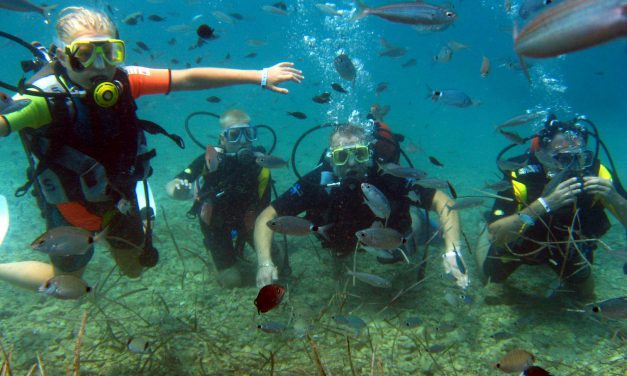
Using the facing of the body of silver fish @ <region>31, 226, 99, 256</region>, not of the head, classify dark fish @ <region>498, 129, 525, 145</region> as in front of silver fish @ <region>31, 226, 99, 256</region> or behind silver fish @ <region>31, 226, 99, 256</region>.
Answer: behind

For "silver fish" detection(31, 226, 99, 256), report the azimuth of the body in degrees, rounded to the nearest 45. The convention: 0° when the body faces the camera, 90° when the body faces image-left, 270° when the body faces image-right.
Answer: approximately 90°

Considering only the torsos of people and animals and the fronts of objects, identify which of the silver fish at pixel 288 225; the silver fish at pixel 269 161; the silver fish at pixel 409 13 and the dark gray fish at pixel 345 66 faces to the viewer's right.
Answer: the silver fish at pixel 409 13

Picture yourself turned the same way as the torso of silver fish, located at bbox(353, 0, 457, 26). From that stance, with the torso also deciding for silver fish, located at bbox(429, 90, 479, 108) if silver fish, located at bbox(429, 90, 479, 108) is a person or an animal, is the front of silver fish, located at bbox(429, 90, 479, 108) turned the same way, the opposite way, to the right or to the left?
the opposite way

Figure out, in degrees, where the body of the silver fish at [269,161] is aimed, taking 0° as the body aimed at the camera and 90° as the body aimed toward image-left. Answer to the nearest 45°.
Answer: approximately 90°

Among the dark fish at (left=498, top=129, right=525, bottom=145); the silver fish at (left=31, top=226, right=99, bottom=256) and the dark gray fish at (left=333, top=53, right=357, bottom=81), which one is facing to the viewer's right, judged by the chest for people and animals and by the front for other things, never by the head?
the dark fish at (left=498, top=129, right=525, bottom=145)

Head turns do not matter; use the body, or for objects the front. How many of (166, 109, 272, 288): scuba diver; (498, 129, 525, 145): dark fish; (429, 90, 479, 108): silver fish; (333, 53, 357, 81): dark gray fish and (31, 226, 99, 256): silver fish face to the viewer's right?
1

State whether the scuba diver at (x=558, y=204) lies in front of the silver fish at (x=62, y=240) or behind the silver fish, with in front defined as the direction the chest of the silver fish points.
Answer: behind

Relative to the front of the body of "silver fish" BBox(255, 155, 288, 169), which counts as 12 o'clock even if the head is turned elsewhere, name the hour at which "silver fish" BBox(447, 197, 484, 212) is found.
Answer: "silver fish" BBox(447, 197, 484, 212) is roughly at 7 o'clock from "silver fish" BBox(255, 155, 288, 169).

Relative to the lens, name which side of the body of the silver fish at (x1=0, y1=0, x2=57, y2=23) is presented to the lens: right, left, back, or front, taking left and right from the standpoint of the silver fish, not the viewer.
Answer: left

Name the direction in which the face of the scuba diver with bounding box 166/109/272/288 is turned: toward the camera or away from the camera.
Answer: toward the camera

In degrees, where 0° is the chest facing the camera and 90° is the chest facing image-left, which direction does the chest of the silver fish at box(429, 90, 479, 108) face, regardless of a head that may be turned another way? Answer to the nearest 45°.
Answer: approximately 90°

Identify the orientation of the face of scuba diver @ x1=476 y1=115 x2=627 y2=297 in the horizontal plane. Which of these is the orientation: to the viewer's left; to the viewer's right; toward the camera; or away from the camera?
toward the camera

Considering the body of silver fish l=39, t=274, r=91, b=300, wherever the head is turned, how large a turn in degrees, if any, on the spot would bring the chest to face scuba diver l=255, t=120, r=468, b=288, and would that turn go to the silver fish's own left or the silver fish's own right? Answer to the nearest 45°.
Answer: approximately 180°
